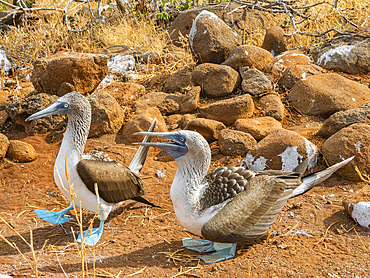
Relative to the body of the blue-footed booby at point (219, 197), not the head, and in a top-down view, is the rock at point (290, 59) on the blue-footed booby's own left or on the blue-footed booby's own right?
on the blue-footed booby's own right

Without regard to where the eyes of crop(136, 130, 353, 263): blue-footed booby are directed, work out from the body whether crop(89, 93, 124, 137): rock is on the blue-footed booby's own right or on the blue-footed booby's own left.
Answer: on the blue-footed booby's own right

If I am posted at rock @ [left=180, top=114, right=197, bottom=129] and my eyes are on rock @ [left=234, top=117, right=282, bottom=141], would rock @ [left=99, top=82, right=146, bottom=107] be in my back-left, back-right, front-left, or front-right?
back-left

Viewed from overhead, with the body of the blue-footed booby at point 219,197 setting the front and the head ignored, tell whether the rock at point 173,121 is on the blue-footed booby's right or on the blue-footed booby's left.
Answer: on the blue-footed booby's right

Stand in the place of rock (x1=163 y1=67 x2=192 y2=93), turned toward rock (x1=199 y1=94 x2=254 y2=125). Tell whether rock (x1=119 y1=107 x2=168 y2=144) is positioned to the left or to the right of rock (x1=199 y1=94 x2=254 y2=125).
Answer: right

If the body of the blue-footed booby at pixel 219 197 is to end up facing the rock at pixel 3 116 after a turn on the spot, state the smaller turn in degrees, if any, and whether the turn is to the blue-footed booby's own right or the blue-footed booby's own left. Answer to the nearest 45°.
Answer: approximately 45° to the blue-footed booby's own right

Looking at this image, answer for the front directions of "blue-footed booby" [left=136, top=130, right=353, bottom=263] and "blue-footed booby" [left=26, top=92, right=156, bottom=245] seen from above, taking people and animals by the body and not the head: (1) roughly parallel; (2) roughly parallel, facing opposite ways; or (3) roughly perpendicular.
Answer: roughly parallel

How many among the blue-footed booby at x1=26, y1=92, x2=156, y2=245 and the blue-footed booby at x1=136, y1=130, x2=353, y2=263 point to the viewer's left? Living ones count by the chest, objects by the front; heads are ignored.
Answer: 2

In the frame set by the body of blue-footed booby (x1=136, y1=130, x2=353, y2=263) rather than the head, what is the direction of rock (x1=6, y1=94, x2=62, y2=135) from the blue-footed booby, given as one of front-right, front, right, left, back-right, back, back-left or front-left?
front-right

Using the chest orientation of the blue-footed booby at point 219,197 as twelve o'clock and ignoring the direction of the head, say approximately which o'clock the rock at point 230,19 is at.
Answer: The rock is roughly at 3 o'clock from the blue-footed booby.

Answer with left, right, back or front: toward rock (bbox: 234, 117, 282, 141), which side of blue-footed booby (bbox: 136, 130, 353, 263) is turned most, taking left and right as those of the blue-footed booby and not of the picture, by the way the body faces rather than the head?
right

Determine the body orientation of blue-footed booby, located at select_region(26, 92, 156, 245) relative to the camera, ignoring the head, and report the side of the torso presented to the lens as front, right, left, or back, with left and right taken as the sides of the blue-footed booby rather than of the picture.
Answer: left

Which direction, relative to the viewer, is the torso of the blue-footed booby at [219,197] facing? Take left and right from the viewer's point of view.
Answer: facing to the left of the viewer

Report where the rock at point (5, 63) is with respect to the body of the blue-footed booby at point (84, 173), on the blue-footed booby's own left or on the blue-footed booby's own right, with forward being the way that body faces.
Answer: on the blue-footed booby's own right
